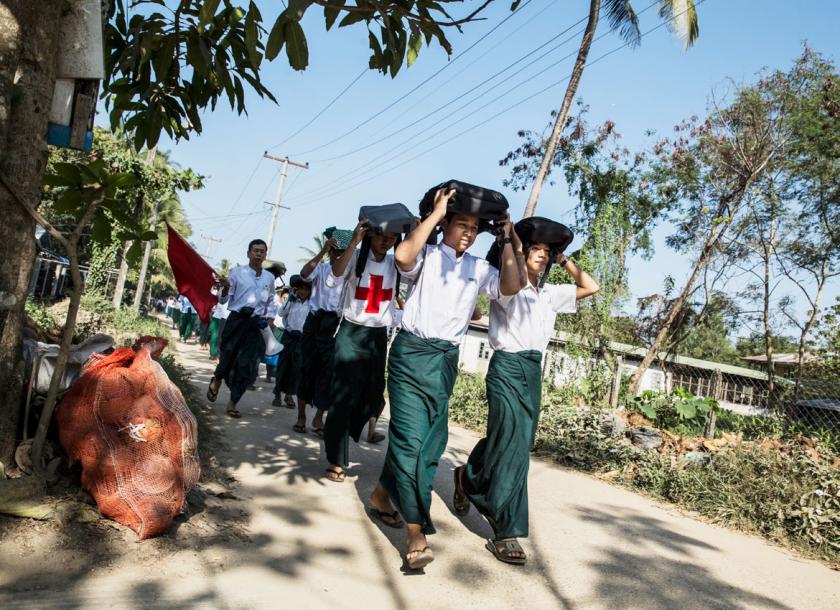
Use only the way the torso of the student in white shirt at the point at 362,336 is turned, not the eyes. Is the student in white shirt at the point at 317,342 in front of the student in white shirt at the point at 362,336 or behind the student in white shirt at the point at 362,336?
behind

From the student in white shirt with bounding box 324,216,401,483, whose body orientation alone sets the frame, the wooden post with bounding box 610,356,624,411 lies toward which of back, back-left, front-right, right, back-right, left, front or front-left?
back-left

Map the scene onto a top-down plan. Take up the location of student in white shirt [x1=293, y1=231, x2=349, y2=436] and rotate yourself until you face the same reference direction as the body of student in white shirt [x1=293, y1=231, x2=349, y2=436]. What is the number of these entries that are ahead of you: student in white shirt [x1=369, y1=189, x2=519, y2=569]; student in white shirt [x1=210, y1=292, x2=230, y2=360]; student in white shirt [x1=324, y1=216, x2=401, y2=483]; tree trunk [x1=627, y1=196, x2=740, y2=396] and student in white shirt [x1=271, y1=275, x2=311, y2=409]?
2

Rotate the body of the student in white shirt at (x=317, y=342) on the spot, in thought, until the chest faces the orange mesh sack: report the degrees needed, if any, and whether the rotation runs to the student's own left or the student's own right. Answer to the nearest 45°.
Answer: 0° — they already face it

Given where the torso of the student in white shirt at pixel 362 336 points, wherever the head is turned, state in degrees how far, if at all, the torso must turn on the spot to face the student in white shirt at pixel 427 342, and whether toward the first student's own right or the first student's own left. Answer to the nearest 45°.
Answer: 0° — they already face them

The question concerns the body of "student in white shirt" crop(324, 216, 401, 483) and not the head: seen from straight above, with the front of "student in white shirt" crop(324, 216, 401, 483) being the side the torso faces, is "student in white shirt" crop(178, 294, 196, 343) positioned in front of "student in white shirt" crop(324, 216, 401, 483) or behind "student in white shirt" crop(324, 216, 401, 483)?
behind

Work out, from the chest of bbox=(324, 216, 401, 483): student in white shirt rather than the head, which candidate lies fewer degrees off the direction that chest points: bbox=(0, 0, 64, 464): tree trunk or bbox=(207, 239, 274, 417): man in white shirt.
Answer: the tree trunk

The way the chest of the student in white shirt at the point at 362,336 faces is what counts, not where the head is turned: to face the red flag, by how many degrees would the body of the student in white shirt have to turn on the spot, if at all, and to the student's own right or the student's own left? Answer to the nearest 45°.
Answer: approximately 135° to the student's own right

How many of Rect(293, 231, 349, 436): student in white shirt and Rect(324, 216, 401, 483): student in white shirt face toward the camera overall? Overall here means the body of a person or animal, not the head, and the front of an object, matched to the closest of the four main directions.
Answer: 2

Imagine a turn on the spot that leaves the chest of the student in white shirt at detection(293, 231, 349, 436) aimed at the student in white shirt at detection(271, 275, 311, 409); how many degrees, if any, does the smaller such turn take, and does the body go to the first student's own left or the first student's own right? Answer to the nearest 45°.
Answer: approximately 180°

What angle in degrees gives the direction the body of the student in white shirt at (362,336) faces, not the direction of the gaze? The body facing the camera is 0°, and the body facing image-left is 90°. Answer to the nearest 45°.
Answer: approximately 0°
